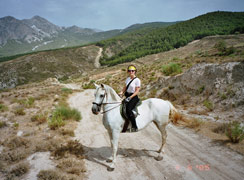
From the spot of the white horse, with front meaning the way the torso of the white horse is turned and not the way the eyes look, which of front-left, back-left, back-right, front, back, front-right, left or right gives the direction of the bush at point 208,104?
back

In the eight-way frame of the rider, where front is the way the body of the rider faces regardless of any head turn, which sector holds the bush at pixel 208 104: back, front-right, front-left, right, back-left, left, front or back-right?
back

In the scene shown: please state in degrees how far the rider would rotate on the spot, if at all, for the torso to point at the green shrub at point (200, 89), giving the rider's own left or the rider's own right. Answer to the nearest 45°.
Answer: approximately 180°

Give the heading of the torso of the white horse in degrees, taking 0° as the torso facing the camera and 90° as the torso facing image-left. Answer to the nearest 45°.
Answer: approximately 45°

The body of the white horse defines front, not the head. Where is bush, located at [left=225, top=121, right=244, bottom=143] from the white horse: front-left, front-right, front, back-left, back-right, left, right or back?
back-left
